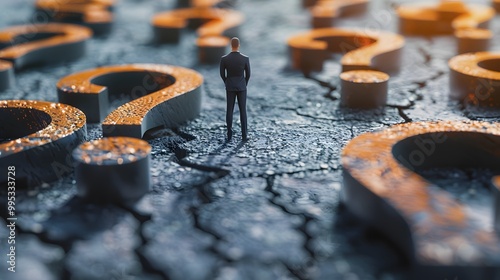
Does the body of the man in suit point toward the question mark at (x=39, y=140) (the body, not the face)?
no

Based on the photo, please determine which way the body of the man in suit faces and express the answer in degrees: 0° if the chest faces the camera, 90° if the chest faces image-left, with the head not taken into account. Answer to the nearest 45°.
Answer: approximately 180°

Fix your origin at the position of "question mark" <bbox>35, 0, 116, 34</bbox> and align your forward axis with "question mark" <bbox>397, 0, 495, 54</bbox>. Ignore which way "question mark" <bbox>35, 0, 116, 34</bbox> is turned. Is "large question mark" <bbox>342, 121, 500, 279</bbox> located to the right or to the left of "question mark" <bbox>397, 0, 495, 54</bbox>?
right

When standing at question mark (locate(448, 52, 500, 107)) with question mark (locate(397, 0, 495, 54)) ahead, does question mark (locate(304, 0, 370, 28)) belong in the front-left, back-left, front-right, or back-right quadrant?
front-left

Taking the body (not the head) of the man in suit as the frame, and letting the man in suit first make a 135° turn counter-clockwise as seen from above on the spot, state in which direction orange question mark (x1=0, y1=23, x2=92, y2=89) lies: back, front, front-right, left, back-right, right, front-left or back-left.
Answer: right

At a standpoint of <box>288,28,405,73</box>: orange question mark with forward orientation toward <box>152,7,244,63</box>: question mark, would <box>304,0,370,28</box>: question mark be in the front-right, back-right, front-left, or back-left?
front-right

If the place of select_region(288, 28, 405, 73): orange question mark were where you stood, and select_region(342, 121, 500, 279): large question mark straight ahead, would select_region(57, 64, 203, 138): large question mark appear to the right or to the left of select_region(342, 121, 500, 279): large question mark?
right

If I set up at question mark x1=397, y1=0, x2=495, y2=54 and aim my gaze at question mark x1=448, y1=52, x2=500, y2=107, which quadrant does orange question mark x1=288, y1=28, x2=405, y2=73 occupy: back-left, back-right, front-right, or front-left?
front-right

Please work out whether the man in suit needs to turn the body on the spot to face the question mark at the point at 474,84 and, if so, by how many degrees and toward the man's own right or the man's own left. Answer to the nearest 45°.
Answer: approximately 45° to the man's own right

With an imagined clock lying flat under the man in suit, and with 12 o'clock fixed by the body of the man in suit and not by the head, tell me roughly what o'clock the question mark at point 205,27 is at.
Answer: The question mark is roughly at 12 o'clock from the man in suit.

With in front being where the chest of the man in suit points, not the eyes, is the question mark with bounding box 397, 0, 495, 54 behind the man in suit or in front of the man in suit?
in front

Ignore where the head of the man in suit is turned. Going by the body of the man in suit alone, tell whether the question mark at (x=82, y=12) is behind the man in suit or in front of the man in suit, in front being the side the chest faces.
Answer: in front

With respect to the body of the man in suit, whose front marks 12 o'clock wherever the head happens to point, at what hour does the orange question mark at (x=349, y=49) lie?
The orange question mark is roughly at 1 o'clock from the man in suit.

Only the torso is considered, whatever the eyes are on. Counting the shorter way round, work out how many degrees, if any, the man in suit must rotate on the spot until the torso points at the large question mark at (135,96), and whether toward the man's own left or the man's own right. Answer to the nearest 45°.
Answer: approximately 45° to the man's own left

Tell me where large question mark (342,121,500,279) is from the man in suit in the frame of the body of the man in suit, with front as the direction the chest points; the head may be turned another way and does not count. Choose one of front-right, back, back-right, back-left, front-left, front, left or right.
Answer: back-right

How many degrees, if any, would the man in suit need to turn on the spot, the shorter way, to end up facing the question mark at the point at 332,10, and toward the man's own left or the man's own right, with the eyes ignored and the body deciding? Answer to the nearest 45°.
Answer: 0° — they already face it

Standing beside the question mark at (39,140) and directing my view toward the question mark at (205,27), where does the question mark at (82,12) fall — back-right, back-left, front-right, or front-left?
front-left
